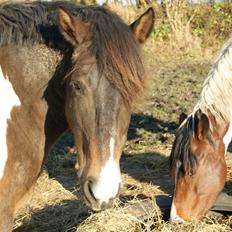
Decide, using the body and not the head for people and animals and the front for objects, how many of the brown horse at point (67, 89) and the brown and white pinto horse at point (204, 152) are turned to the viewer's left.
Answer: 1

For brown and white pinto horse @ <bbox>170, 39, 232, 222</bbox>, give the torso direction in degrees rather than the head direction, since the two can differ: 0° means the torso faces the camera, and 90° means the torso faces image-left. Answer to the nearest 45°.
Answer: approximately 90°

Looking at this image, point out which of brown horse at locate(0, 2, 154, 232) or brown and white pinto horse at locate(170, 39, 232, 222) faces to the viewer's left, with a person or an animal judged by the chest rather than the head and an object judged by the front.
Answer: the brown and white pinto horse

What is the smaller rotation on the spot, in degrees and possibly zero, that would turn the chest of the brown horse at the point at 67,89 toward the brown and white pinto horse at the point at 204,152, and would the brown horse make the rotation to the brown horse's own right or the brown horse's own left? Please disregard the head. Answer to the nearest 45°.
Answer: approximately 90° to the brown horse's own left

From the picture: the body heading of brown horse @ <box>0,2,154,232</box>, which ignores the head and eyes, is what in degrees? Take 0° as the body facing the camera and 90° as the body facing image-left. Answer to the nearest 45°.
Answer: approximately 315°
